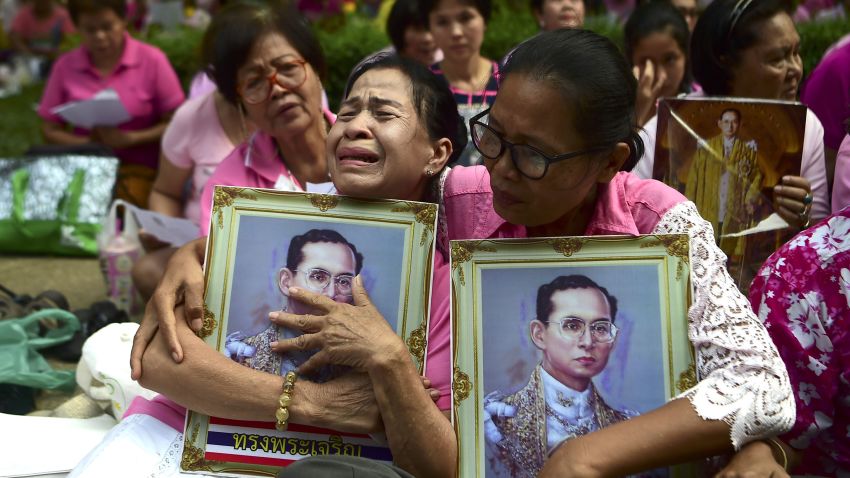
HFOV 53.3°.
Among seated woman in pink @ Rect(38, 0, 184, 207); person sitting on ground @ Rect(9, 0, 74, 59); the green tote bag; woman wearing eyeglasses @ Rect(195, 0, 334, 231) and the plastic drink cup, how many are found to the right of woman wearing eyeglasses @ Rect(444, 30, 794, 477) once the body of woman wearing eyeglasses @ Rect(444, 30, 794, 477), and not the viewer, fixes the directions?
5

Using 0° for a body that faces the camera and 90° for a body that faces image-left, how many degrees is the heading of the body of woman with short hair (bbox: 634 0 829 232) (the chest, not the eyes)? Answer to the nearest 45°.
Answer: approximately 315°

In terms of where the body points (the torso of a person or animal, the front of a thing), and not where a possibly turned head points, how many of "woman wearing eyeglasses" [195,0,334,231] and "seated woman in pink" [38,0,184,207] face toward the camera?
2

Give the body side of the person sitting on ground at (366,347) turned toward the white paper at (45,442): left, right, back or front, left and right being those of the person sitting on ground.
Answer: right
